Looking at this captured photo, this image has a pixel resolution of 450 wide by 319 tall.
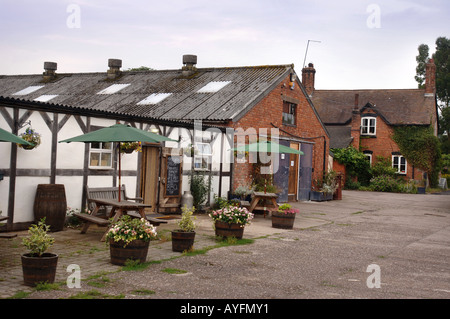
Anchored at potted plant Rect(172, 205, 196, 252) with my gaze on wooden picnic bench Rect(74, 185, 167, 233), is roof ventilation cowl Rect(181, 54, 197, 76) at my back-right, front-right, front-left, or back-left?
front-right

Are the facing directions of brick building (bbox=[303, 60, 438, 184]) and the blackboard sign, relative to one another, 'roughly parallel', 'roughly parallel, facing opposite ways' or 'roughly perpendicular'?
roughly parallel

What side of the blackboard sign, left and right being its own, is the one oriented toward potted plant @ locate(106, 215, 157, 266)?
front

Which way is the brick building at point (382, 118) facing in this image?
toward the camera

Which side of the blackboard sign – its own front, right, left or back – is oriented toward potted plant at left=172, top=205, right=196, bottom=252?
front

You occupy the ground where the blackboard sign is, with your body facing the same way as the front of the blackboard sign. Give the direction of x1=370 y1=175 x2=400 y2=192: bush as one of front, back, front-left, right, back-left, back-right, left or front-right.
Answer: back-left

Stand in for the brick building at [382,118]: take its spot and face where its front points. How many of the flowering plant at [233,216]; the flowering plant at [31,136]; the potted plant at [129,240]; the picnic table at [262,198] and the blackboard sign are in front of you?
5

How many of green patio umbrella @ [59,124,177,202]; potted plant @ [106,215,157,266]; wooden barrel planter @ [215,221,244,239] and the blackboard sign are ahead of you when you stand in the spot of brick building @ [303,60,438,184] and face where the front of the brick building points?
4

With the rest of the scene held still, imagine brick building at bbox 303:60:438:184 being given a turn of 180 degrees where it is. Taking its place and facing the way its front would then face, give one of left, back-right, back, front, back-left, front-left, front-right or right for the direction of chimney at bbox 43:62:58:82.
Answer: back-left

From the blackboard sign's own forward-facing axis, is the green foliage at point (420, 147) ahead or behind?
behind

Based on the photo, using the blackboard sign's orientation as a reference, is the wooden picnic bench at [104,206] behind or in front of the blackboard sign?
in front

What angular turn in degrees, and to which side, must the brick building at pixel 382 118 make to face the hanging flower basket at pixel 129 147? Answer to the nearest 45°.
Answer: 0° — it already faces it

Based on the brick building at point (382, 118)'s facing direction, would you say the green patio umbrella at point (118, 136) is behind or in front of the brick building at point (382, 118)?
in front

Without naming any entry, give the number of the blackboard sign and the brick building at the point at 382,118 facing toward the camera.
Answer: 2

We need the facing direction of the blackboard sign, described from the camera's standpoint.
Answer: facing the viewer
